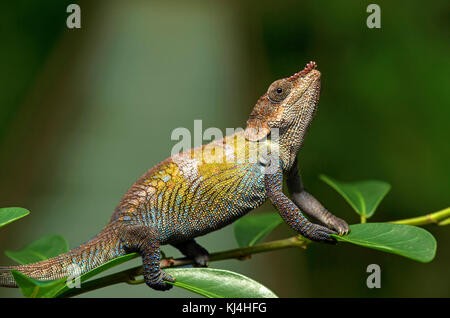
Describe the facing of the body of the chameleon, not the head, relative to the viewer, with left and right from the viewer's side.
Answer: facing to the right of the viewer
